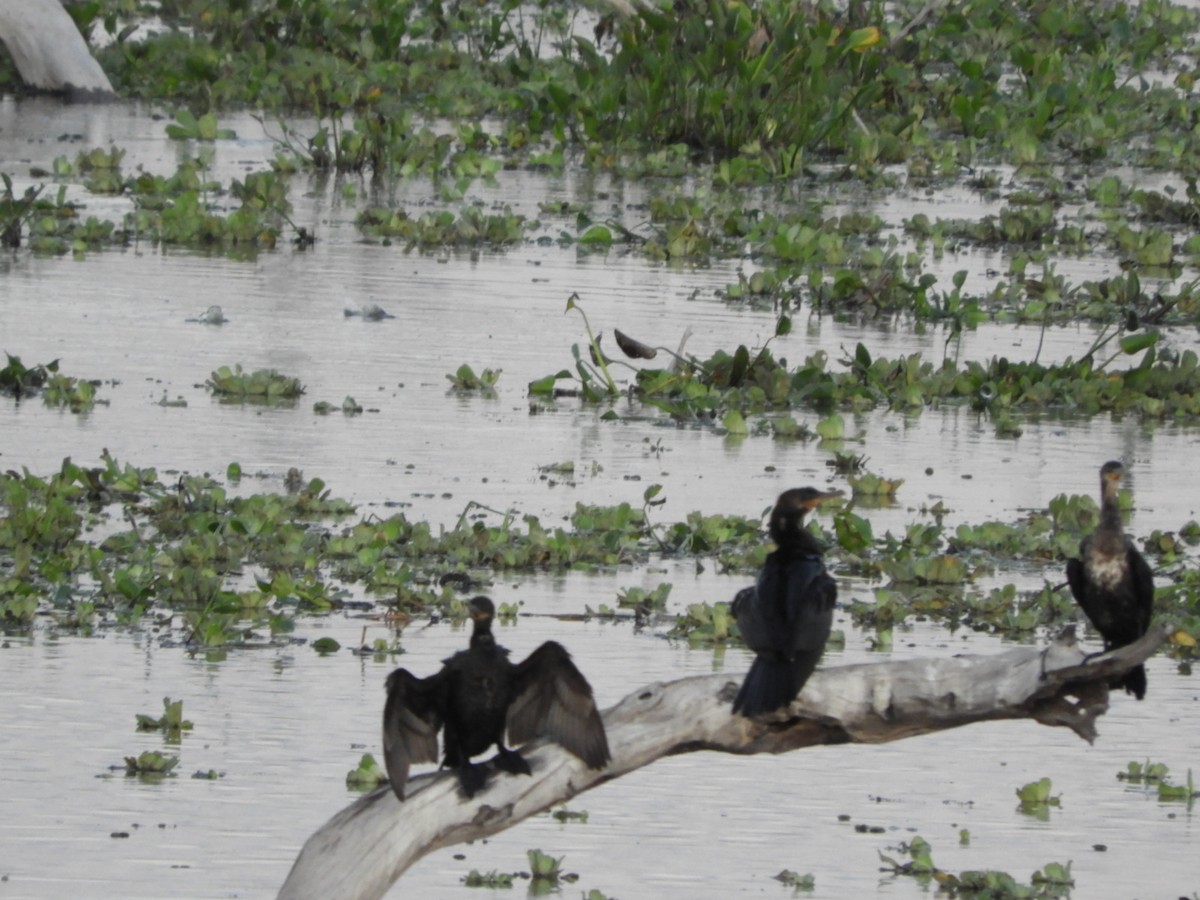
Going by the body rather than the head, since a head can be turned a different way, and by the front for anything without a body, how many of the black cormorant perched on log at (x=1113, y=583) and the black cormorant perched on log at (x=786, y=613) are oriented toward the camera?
1

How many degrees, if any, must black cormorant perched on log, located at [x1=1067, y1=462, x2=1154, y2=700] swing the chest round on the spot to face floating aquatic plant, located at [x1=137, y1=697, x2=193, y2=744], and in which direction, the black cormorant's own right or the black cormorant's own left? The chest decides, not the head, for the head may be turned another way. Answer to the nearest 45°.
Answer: approximately 90° to the black cormorant's own right

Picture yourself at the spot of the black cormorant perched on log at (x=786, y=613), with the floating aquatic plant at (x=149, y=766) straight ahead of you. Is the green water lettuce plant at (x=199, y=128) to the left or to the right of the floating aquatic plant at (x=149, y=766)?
right

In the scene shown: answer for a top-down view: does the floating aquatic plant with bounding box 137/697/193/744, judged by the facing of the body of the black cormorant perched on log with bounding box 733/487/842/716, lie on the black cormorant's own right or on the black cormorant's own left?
on the black cormorant's own left

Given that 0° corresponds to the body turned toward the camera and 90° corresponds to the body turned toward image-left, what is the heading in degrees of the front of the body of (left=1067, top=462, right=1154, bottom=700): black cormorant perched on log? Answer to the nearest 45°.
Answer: approximately 0°

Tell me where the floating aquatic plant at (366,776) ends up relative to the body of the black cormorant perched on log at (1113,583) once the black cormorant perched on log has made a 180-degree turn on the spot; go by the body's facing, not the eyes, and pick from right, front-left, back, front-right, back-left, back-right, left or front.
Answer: left

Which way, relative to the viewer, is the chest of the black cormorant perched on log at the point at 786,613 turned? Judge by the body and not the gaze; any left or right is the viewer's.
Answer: facing away from the viewer and to the right of the viewer

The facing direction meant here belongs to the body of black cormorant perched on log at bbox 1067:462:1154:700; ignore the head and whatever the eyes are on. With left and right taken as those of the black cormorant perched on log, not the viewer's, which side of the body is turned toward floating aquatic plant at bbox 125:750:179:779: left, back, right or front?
right
